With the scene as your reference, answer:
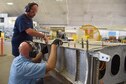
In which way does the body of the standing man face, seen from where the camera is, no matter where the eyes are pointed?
to the viewer's right

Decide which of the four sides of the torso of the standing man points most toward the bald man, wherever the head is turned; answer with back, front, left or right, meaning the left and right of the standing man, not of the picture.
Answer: right

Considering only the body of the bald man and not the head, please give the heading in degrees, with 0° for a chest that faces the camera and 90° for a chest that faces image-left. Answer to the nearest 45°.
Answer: approximately 225°

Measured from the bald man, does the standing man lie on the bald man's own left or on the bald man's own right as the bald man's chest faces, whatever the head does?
on the bald man's own left
